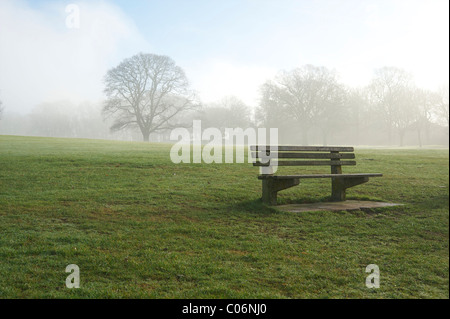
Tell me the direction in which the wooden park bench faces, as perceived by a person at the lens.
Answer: facing the viewer and to the right of the viewer

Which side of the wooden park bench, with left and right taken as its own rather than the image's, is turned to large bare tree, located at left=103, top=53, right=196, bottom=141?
back
